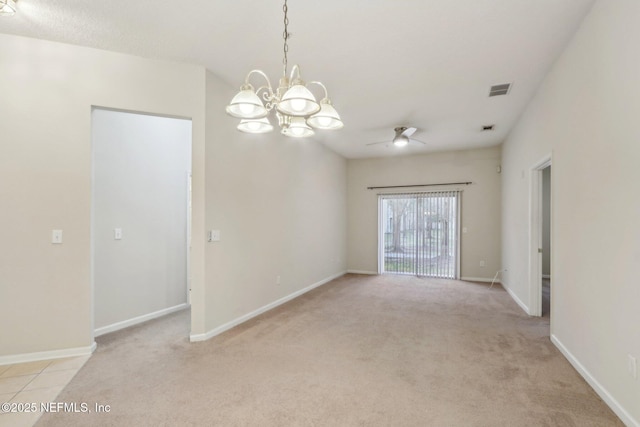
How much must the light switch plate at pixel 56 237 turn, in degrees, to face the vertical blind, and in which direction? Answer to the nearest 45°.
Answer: approximately 90° to its left

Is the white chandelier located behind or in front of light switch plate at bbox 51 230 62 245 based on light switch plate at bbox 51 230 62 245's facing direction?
in front

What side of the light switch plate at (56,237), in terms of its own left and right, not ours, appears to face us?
front

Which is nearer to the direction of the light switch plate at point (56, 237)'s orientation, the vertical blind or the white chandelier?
the white chandelier
